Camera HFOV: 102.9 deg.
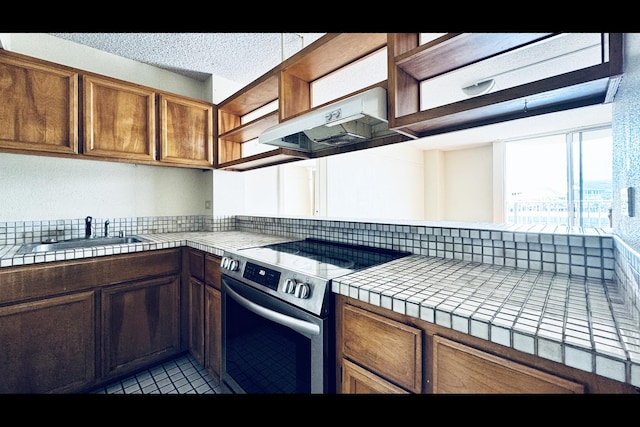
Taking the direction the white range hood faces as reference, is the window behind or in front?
behind

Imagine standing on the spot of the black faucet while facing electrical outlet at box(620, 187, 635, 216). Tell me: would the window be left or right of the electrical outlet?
left

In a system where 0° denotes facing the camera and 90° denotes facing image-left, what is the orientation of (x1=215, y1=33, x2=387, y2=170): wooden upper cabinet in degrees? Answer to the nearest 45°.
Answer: approximately 45°

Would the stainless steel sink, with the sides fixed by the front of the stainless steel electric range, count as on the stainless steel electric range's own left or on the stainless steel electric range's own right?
on the stainless steel electric range's own right

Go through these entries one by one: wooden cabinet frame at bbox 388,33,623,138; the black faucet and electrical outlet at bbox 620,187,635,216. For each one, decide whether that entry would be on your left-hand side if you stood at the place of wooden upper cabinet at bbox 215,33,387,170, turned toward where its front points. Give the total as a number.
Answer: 2

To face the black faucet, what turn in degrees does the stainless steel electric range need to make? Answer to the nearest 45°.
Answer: approximately 90° to its right

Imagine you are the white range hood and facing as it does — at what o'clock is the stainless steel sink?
The stainless steel sink is roughly at 2 o'clock from the white range hood.

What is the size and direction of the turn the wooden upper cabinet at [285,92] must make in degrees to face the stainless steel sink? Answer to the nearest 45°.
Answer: approximately 45° to its right
